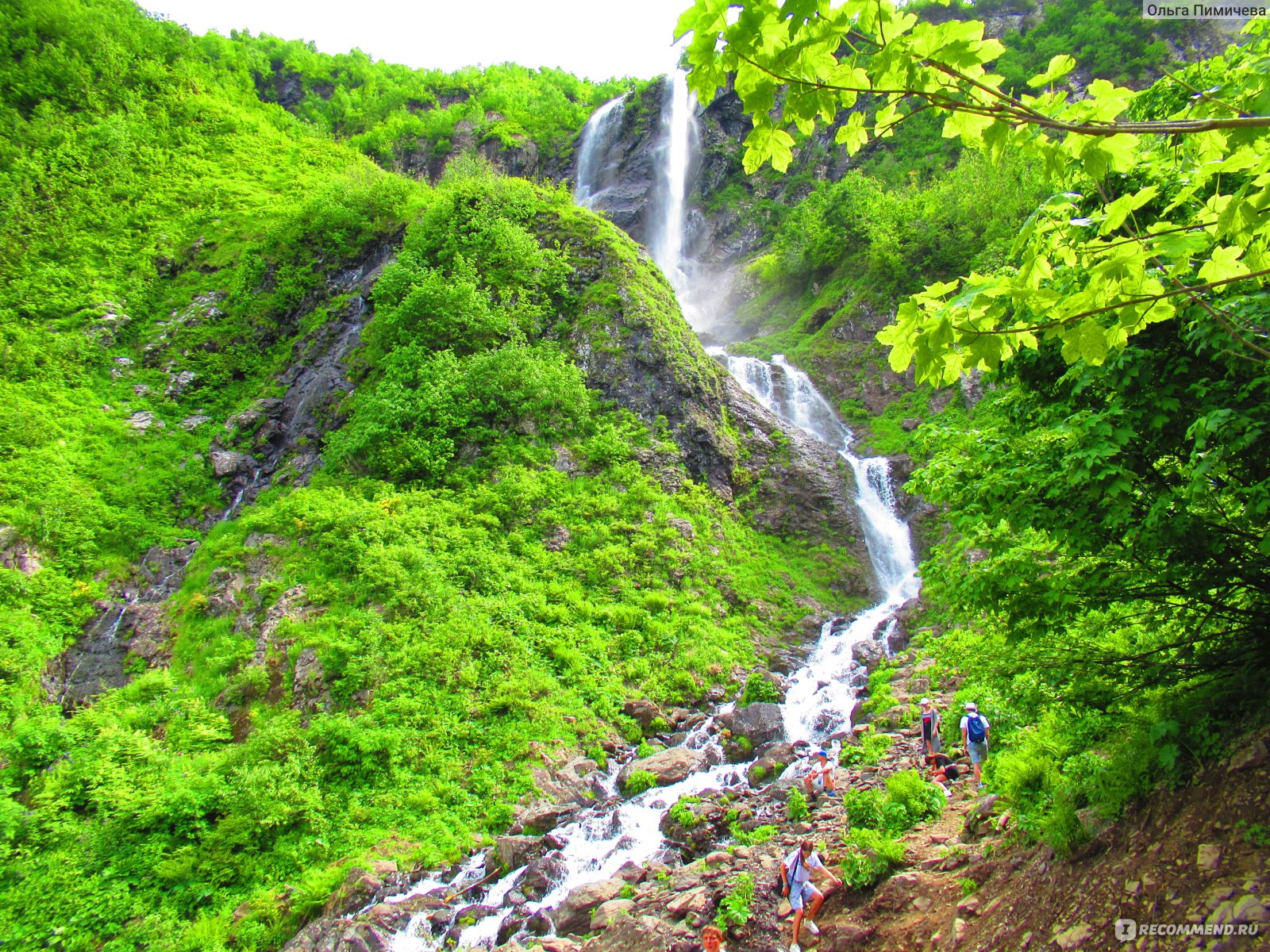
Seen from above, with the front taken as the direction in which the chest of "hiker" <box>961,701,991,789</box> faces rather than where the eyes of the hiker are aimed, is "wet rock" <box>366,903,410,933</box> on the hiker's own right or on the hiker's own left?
on the hiker's own left

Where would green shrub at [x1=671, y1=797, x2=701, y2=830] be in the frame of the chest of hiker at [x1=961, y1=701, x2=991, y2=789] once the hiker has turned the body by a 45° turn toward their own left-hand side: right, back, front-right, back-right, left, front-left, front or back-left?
front-left

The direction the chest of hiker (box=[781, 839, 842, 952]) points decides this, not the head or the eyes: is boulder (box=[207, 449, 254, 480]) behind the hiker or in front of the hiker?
behind

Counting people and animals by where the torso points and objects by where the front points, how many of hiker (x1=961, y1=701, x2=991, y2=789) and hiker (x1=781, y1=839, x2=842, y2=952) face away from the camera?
1

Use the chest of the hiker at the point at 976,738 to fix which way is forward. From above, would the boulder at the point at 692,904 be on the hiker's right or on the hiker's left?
on the hiker's left

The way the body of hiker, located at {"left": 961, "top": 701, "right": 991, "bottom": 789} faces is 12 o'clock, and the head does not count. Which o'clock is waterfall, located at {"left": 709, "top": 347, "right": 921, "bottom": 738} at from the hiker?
The waterfall is roughly at 12 o'clock from the hiker.

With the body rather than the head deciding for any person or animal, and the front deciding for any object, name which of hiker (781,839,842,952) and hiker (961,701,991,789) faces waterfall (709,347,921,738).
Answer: hiker (961,701,991,789)

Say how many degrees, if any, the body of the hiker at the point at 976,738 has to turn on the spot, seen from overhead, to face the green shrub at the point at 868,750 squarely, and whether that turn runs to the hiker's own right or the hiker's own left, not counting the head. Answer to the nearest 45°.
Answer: approximately 45° to the hiker's own left

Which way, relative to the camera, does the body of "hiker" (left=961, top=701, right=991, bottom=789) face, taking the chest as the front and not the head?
away from the camera

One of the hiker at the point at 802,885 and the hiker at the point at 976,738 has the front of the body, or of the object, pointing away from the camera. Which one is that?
the hiker at the point at 976,738

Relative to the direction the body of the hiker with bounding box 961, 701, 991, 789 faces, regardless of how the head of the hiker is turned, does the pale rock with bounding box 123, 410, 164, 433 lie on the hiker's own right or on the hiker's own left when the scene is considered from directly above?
on the hiker's own left
